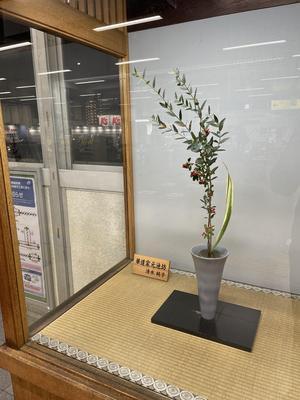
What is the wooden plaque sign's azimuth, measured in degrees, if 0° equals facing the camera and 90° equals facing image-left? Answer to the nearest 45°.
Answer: approximately 45°
